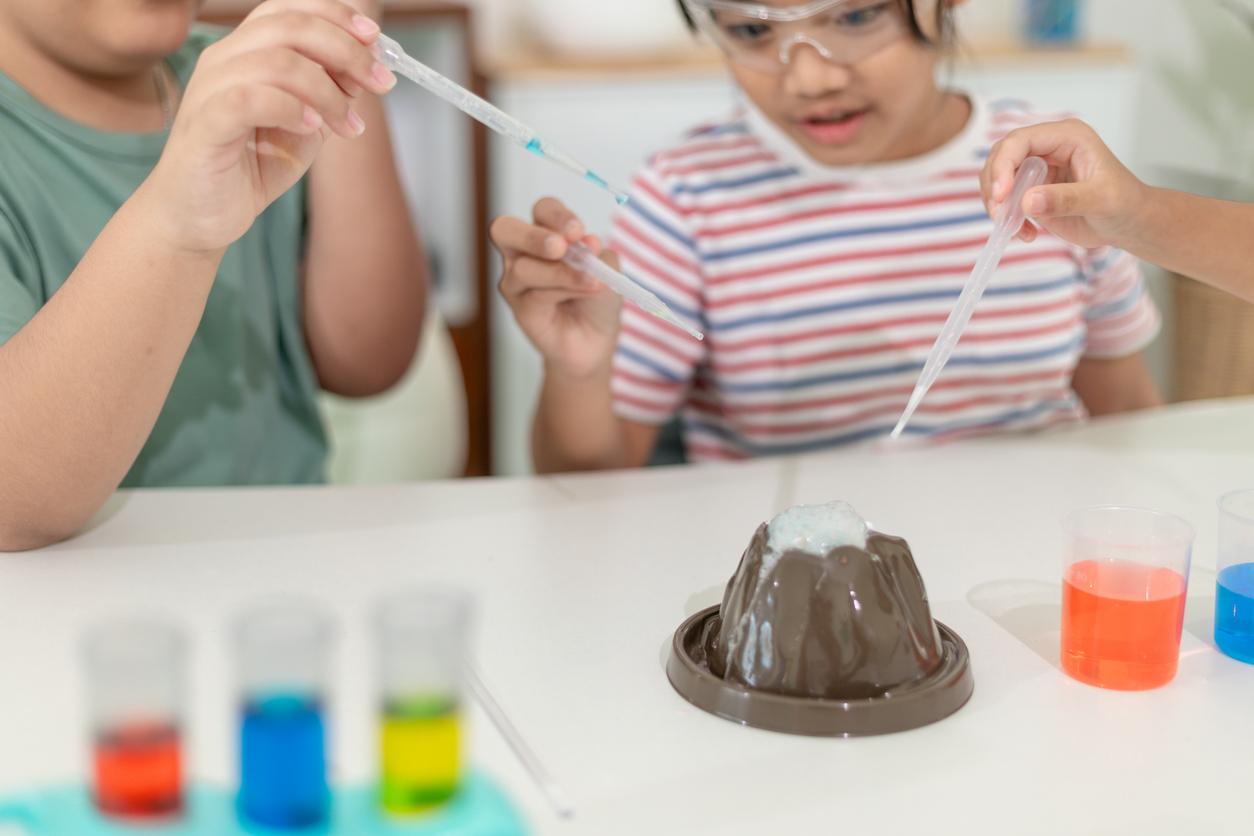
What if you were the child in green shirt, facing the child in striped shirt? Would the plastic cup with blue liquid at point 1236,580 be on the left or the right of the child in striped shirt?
right

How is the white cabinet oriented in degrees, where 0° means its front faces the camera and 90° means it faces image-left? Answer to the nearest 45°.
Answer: approximately 0°

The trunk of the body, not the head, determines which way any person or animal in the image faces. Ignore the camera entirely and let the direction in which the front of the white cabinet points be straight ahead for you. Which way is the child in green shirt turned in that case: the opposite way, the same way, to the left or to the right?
to the left

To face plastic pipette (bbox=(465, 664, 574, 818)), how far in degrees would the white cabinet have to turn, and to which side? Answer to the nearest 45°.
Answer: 0° — it already faces it

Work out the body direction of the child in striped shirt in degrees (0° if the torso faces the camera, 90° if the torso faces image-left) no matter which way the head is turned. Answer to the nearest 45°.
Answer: approximately 0°

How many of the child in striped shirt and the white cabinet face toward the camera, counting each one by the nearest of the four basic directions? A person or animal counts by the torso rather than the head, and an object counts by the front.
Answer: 2

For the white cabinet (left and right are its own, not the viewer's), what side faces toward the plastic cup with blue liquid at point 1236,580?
front

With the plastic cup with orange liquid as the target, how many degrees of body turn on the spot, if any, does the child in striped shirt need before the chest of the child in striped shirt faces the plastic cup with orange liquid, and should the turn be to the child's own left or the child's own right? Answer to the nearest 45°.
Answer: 0° — they already face it

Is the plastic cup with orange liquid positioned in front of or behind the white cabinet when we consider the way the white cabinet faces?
in front

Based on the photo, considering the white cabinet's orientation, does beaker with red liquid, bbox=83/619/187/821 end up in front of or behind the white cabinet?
in front

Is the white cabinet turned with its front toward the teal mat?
yes

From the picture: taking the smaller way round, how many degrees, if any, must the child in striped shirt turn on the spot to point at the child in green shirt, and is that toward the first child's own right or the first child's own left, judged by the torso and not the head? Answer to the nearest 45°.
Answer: approximately 45° to the first child's own right

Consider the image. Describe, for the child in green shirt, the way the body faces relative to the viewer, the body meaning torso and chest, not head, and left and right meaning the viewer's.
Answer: facing the viewer and to the right of the viewer

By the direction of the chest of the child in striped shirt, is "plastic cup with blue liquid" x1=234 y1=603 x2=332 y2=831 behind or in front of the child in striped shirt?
in front
